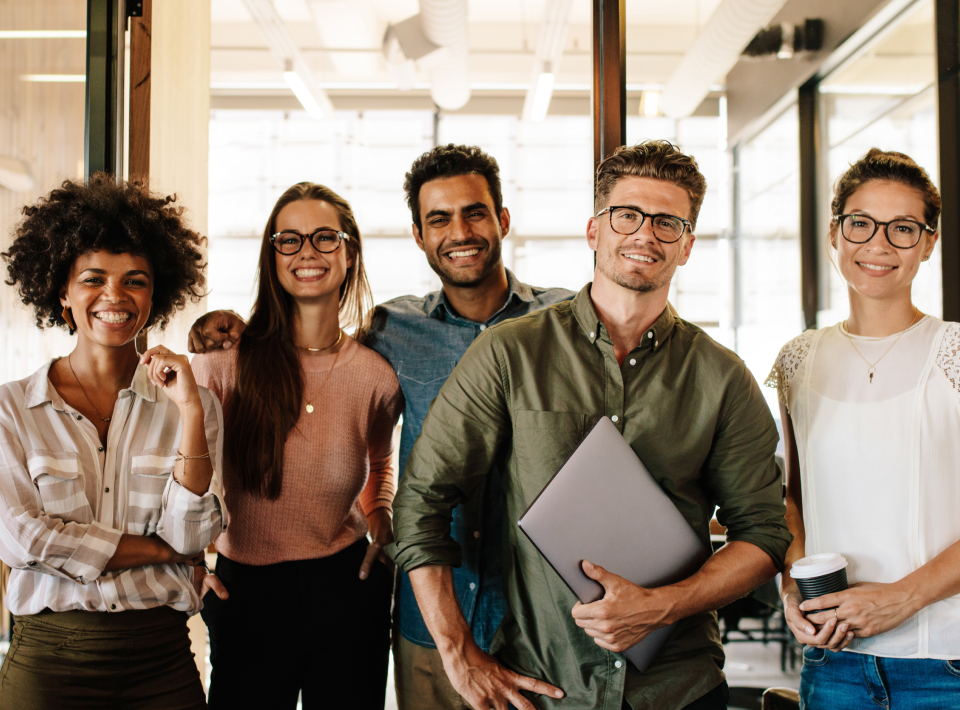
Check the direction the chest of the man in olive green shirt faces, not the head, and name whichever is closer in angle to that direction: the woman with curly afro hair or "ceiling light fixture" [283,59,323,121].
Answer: the woman with curly afro hair

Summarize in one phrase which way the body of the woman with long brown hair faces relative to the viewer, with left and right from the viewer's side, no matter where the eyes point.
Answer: facing the viewer

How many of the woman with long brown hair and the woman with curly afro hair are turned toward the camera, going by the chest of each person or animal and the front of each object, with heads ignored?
2

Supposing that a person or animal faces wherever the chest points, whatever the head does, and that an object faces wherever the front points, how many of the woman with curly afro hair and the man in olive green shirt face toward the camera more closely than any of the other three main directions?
2

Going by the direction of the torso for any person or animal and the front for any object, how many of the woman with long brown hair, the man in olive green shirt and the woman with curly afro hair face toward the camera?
3

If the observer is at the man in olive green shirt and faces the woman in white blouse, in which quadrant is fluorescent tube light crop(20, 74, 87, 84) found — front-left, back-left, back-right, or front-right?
back-left

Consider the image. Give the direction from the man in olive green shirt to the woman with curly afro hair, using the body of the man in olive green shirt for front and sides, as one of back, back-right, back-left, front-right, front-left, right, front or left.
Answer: right
